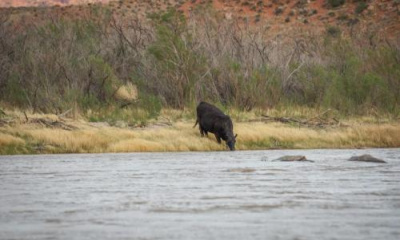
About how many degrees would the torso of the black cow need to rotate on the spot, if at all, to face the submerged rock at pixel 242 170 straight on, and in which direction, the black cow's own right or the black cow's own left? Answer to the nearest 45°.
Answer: approximately 45° to the black cow's own right

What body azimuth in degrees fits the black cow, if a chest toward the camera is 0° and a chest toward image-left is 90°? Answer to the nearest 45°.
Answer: approximately 315°

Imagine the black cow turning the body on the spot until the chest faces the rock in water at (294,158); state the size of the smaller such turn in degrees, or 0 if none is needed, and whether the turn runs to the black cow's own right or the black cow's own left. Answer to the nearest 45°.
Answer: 0° — it already faces it
